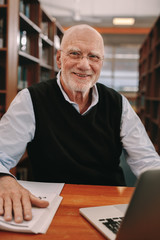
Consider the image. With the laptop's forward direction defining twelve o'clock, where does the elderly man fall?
The elderly man is roughly at 1 o'clock from the laptop.

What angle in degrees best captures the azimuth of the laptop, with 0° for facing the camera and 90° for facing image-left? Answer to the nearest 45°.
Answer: approximately 135°

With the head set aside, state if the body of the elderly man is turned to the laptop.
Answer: yes

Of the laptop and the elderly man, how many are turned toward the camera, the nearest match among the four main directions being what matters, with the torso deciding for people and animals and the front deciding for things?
1
